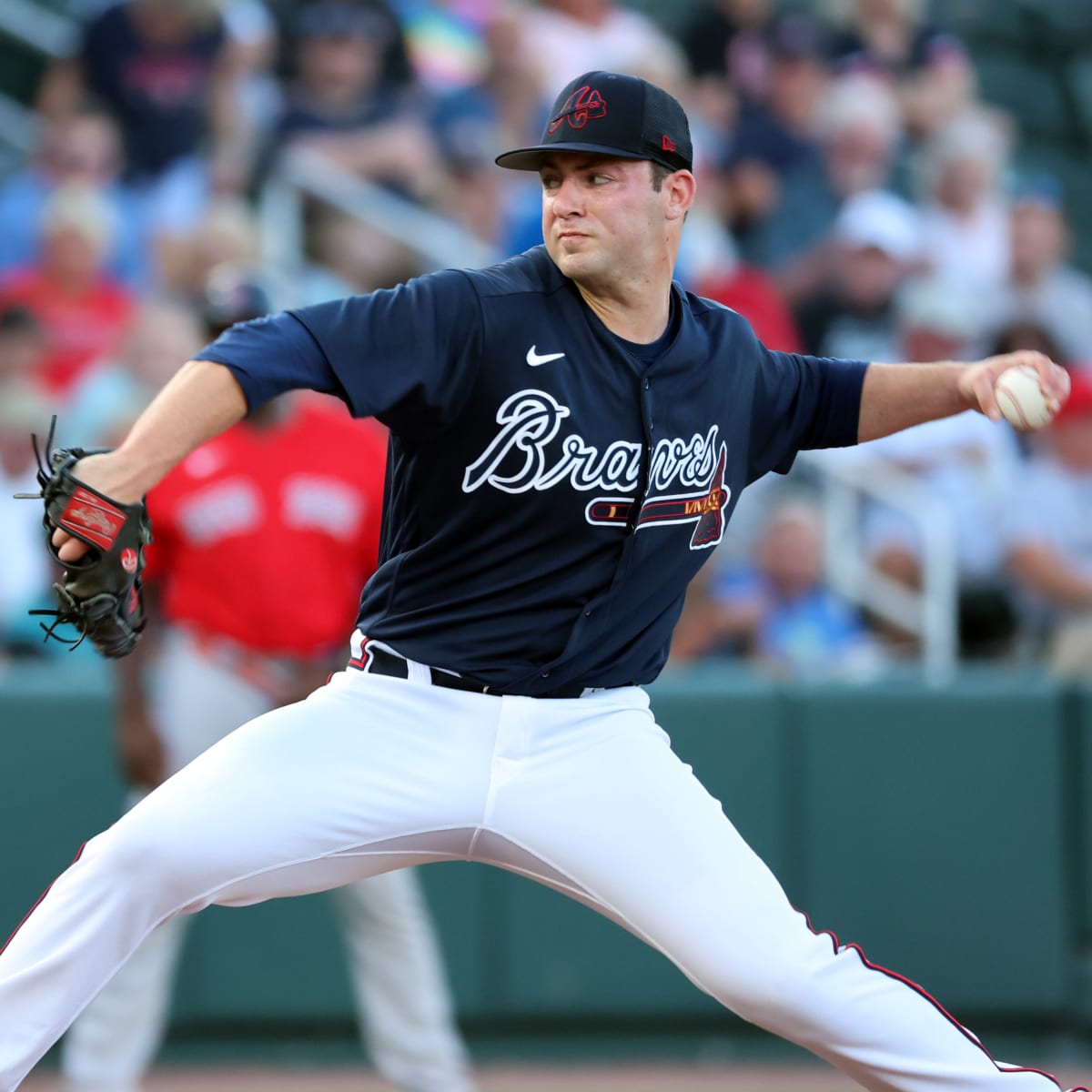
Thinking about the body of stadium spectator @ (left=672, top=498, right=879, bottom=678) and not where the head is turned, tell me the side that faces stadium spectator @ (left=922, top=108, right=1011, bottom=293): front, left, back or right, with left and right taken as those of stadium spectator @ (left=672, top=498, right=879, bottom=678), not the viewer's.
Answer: back

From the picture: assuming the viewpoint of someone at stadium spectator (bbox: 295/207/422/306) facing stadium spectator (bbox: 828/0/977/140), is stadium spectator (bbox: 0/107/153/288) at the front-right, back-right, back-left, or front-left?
back-left

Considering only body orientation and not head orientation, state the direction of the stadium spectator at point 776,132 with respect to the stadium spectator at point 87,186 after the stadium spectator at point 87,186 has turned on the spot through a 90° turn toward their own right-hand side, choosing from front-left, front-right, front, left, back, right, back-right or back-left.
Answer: back

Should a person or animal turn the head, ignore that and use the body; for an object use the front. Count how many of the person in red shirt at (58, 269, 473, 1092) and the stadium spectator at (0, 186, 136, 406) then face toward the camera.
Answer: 2

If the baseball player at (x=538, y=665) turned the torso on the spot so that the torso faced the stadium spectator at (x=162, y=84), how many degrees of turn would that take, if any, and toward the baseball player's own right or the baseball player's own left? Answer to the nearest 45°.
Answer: approximately 180°
